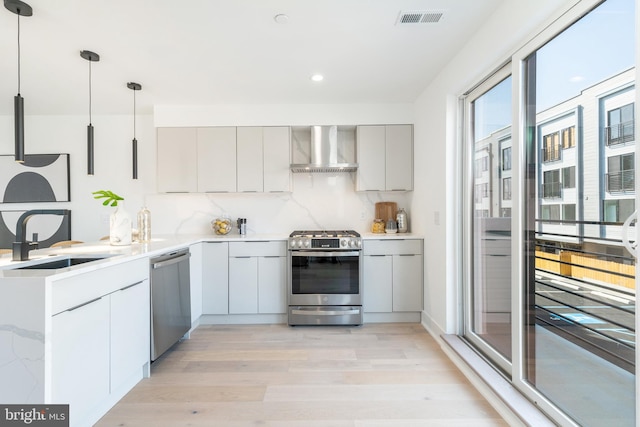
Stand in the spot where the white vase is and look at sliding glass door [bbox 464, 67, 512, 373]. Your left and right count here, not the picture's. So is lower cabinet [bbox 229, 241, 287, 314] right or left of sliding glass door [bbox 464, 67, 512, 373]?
left

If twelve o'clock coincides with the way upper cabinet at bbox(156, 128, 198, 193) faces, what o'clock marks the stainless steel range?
The stainless steel range is roughly at 10 o'clock from the upper cabinet.

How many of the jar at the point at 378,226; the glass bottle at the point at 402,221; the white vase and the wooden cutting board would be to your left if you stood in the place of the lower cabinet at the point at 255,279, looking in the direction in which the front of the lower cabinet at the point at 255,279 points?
3

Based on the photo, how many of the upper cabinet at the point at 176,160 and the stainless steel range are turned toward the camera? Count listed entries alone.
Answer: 2

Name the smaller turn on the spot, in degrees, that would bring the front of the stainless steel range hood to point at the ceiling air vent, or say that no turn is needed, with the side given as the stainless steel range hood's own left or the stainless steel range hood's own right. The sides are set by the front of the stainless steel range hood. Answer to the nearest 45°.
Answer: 0° — it already faces it

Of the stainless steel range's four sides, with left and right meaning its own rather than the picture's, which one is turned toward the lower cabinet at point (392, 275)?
left
